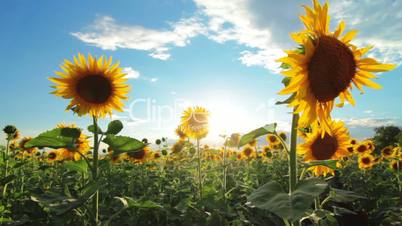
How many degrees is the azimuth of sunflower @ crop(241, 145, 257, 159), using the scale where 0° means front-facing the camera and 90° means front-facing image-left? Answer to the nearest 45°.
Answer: approximately 0°

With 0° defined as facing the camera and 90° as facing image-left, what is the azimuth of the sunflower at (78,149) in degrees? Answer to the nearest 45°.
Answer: approximately 0°

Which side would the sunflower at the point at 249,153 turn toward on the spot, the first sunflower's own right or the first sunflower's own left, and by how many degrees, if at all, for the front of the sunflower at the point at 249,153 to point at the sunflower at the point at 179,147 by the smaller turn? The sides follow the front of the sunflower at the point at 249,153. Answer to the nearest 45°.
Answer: approximately 45° to the first sunflower's own right

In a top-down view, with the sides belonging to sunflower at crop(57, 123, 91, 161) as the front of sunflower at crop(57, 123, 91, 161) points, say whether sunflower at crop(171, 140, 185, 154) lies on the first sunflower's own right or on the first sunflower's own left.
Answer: on the first sunflower's own left

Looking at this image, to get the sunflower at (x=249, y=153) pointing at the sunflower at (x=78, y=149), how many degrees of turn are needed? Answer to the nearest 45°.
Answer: approximately 45° to its right

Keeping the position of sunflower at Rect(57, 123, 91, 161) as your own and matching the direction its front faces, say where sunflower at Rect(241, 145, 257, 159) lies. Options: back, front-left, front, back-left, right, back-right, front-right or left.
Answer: back-left

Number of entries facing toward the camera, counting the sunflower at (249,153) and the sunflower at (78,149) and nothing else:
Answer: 2
